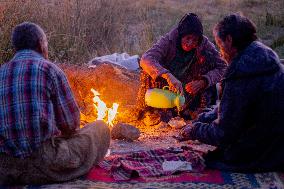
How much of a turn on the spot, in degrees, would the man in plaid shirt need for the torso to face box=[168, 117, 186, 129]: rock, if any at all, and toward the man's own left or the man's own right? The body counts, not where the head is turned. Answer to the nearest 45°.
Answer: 0° — they already face it

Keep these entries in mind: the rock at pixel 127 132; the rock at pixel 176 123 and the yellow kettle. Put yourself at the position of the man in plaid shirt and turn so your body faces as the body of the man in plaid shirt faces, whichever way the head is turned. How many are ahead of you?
3

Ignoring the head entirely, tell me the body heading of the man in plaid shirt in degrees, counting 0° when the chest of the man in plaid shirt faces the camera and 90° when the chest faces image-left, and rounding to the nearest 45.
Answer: approximately 225°

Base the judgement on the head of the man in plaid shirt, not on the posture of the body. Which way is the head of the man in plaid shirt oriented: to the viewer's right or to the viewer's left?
to the viewer's right

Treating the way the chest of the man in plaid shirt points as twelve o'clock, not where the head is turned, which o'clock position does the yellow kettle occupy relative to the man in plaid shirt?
The yellow kettle is roughly at 12 o'clock from the man in plaid shirt.
